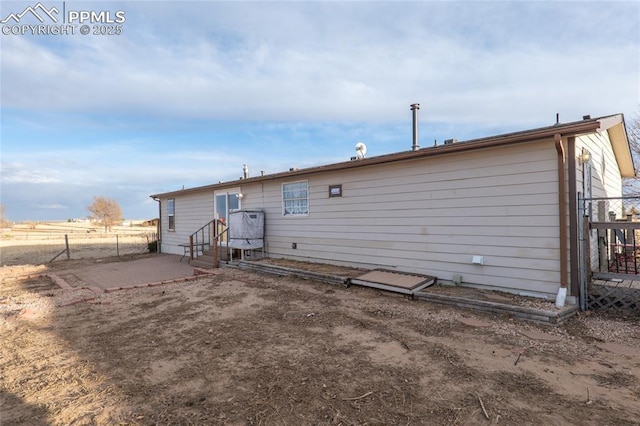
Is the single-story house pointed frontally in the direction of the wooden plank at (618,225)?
no
